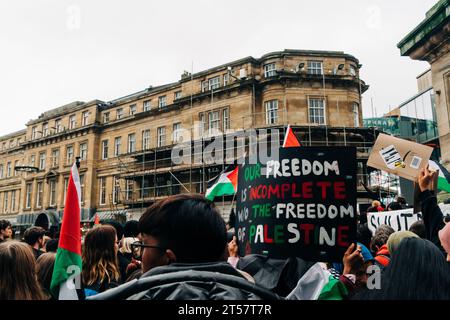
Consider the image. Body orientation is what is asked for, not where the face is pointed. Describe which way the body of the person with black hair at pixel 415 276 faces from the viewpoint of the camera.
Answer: away from the camera

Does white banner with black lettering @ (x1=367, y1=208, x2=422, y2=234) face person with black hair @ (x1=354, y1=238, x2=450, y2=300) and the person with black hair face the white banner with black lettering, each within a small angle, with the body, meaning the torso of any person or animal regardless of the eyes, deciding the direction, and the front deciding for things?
yes

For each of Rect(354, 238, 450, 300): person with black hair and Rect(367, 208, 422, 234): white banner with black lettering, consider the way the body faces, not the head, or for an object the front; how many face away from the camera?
1

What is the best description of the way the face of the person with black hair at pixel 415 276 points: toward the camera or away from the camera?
away from the camera

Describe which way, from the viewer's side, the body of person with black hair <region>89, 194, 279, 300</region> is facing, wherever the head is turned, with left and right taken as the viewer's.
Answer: facing away from the viewer and to the left of the viewer

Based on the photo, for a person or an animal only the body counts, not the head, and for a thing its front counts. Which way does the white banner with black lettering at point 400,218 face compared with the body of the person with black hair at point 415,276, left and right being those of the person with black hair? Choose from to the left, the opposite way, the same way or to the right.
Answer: the opposite way

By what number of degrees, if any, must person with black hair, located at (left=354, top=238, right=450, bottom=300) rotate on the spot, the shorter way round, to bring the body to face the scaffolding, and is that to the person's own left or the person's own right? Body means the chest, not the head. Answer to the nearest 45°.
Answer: approximately 45° to the person's own left

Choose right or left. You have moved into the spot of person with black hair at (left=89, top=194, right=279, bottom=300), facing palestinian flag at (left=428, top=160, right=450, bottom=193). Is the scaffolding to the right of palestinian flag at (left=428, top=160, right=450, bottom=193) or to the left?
left

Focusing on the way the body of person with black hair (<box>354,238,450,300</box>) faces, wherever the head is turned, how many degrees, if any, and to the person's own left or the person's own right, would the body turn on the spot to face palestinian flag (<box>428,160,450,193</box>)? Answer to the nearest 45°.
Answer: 0° — they already face it

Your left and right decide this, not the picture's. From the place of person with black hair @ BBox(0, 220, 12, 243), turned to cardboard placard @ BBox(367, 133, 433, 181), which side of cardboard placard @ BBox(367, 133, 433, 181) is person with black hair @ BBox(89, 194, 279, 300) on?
right

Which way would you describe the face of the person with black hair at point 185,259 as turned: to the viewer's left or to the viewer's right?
to the viewer's left
